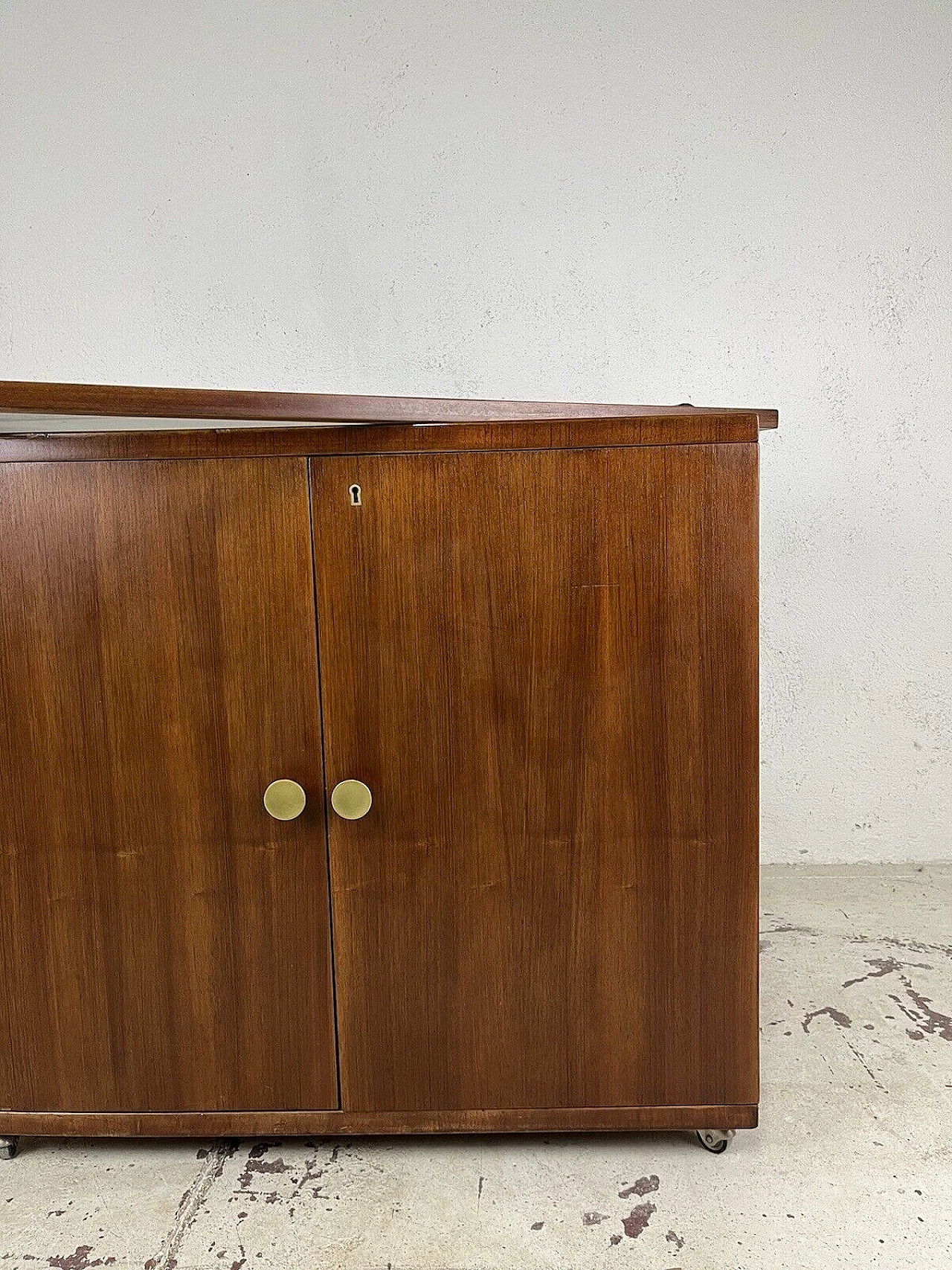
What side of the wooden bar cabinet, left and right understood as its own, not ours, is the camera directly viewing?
front
